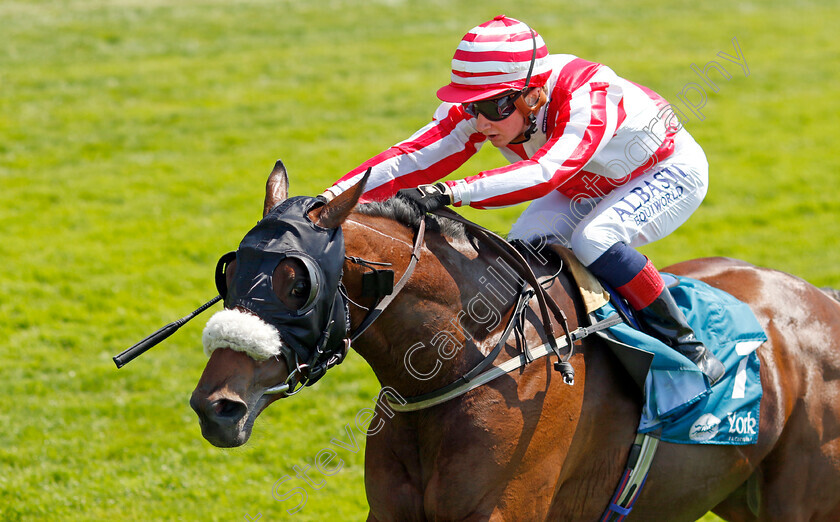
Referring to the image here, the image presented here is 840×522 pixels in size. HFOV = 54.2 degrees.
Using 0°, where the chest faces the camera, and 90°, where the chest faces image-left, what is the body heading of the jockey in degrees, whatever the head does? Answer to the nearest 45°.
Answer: approximately 45°
